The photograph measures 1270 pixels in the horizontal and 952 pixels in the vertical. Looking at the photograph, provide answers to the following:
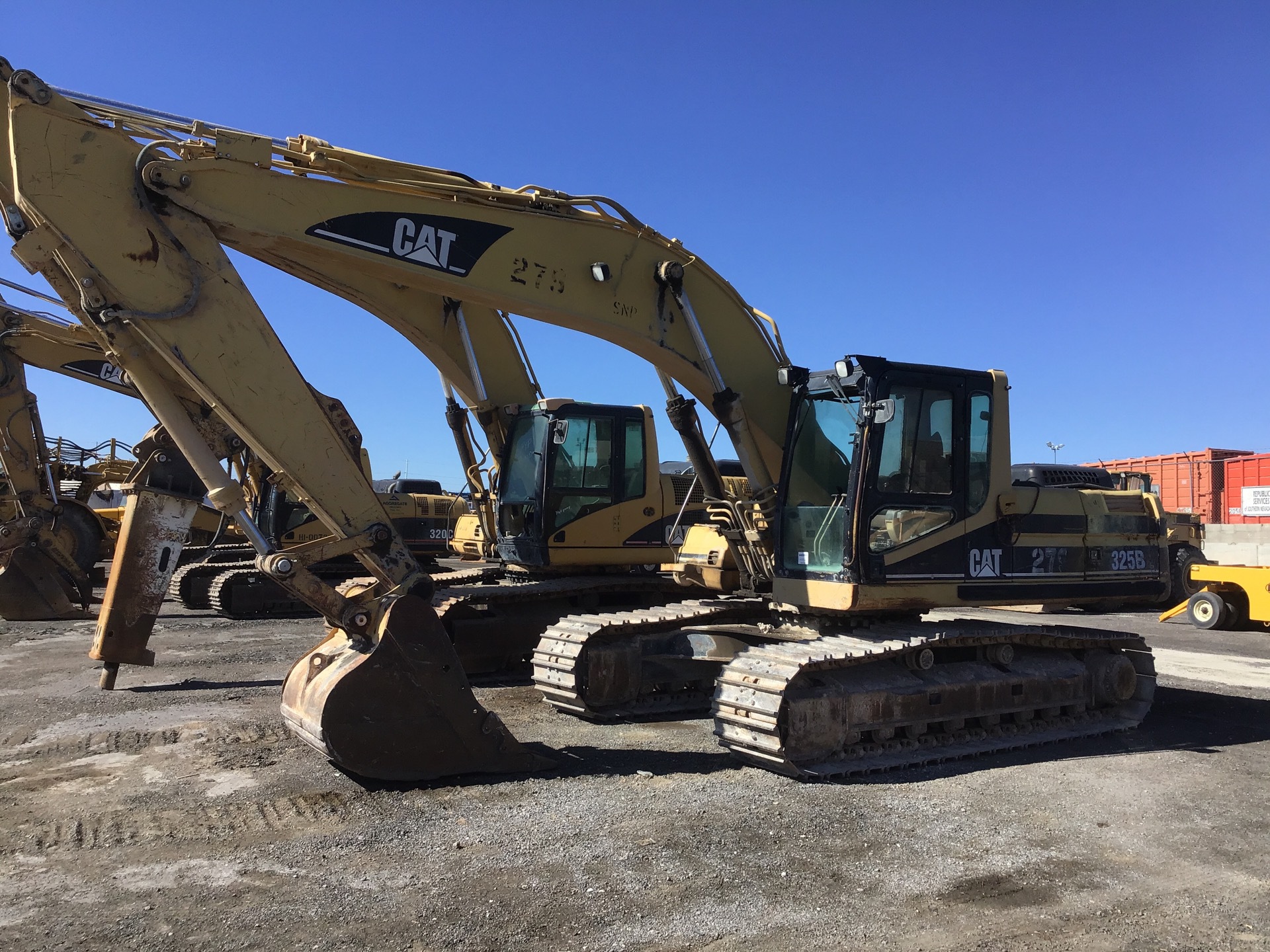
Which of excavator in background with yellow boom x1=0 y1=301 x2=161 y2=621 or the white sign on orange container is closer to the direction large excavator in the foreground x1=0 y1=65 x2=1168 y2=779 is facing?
the excavator in background with yellow boom

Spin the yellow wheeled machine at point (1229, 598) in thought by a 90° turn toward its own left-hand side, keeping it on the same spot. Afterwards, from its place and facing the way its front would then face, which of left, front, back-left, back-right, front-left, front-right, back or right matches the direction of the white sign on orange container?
back

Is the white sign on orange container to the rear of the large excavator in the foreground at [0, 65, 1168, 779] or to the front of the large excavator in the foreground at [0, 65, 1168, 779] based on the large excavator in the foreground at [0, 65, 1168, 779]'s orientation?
to the rear

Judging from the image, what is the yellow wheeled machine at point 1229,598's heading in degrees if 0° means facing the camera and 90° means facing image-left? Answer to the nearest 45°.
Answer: approximately 90°

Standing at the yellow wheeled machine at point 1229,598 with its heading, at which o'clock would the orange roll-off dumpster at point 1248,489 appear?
The orange roll-off dumpster is roughly at 3 o'clock from the yellow wheeled machine.

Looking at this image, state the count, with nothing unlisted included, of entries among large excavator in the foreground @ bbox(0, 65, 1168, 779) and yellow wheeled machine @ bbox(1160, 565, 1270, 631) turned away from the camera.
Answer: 0

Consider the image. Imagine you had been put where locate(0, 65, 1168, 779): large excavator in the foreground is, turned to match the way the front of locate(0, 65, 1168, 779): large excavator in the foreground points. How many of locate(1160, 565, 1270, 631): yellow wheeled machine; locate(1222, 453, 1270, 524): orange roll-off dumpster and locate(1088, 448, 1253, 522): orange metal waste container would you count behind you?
3

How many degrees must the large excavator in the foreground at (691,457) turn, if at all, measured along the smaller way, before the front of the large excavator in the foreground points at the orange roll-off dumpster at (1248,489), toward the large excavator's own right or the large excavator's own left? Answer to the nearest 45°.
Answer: approximately 180°

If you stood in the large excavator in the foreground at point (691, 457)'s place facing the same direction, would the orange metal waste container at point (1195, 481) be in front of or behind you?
behind

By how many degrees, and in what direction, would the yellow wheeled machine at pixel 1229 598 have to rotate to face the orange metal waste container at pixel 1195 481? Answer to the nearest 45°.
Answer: approximately 90° to its right

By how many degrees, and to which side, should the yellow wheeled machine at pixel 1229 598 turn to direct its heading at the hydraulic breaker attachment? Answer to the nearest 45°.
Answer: approximately 45° to its left
